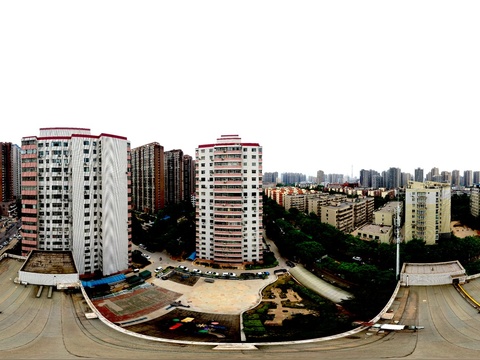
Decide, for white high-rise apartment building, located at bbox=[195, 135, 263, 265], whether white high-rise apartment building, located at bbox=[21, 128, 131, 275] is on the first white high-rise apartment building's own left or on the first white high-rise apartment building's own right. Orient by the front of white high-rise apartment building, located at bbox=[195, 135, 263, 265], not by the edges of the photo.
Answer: on the first white high-rise apartment building's own right

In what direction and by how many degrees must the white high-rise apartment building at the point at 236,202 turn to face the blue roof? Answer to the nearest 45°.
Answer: approximately 45° to its right

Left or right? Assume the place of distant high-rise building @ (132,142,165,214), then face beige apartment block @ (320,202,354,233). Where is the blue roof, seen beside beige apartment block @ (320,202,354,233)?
right

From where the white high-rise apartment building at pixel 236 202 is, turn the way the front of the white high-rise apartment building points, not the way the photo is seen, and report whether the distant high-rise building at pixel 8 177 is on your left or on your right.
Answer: on your right

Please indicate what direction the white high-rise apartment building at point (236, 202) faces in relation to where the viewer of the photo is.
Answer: facing the viewer

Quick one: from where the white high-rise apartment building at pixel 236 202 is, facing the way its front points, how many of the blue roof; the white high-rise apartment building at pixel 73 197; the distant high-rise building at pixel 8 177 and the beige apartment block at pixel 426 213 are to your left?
1

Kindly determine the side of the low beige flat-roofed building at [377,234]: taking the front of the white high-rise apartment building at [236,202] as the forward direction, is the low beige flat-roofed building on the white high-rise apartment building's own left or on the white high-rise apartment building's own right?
on the white high-rise apartment building's own left

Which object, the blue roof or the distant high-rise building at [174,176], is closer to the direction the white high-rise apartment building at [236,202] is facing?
the blue roof

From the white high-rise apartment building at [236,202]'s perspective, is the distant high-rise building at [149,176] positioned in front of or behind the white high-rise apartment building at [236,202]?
behind

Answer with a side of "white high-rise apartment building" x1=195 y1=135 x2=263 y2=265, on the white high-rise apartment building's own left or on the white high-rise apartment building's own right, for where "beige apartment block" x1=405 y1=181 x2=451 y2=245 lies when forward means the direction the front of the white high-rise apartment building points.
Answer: on the white high-rise apartment building's own left
